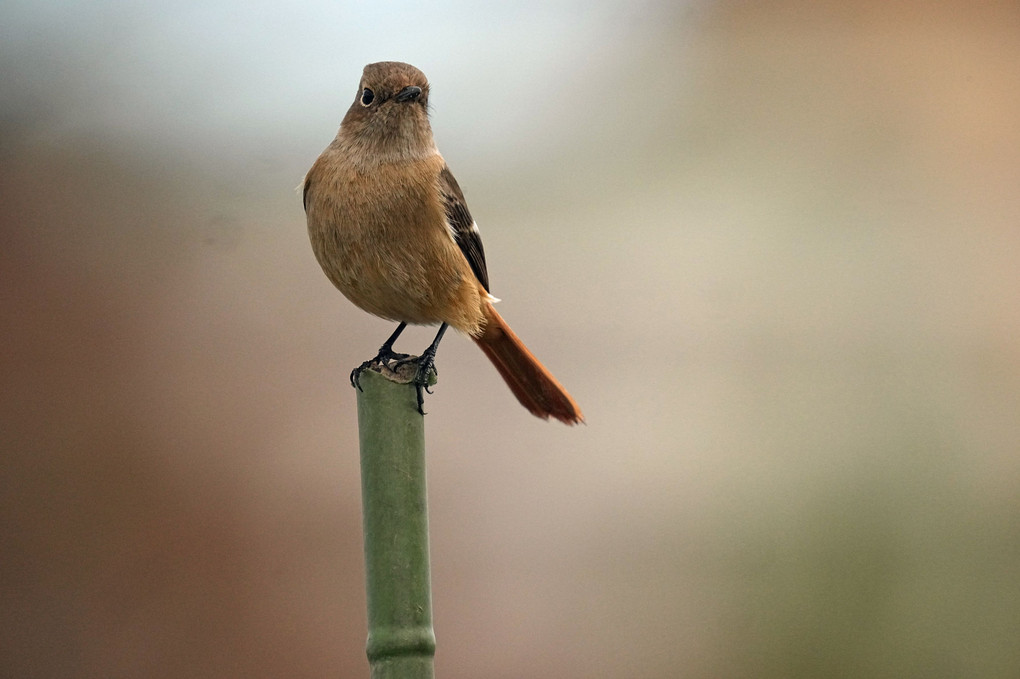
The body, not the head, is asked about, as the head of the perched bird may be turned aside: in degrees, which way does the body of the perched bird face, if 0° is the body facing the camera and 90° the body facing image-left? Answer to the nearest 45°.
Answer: approximately 45°
